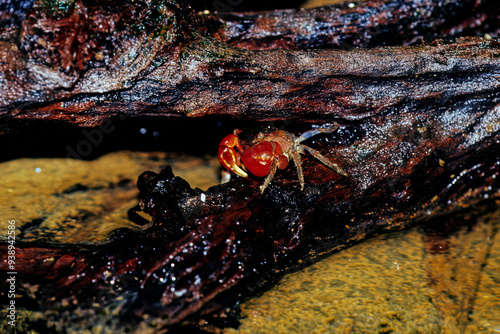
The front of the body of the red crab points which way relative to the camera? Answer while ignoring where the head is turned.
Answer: to the viewer's left
